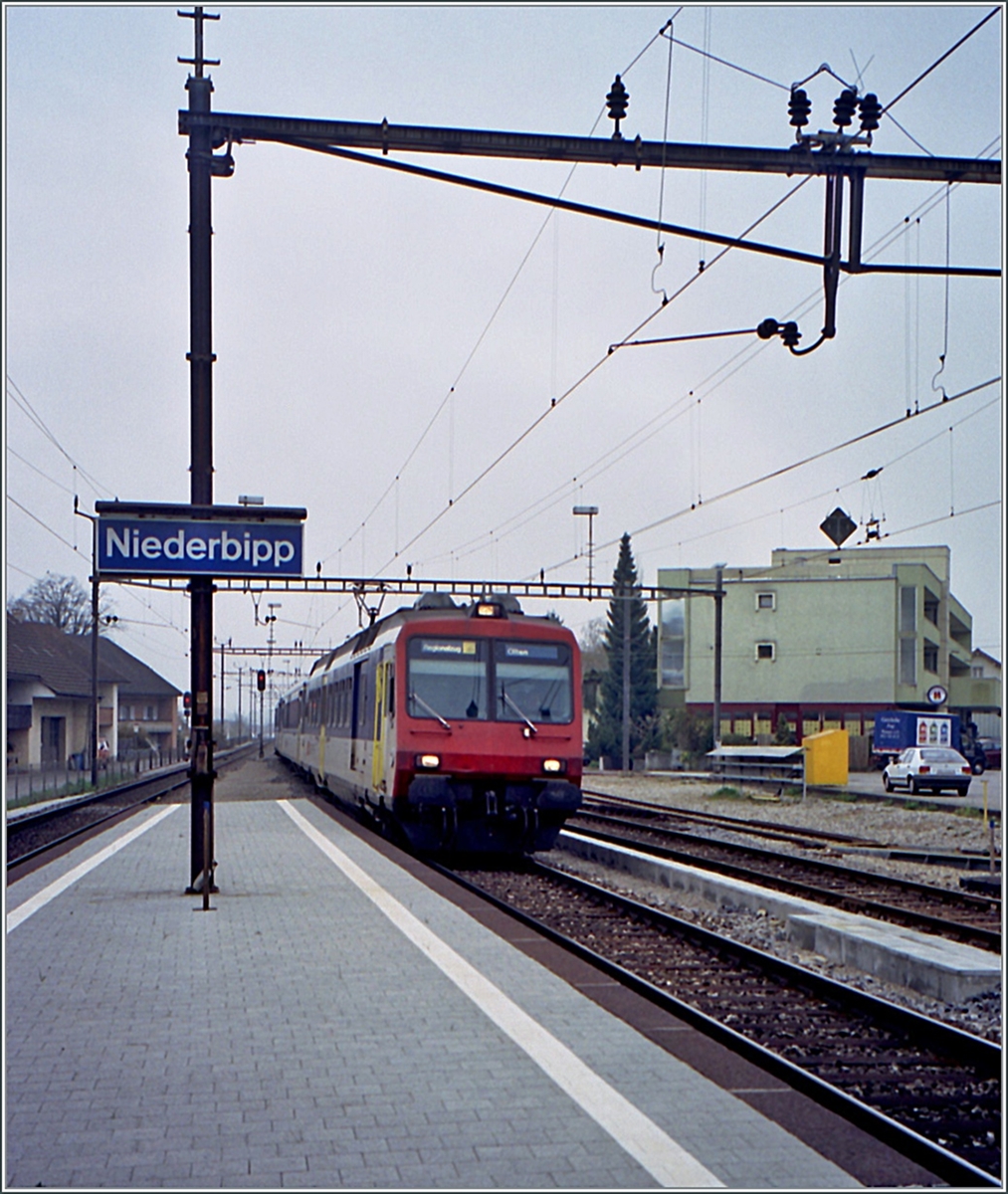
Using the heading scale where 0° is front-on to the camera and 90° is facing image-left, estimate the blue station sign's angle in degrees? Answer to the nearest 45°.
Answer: approximately 0°

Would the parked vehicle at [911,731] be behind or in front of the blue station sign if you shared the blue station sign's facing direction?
behind

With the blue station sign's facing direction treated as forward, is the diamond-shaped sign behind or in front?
behind

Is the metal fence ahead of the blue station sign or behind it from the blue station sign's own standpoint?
behind
